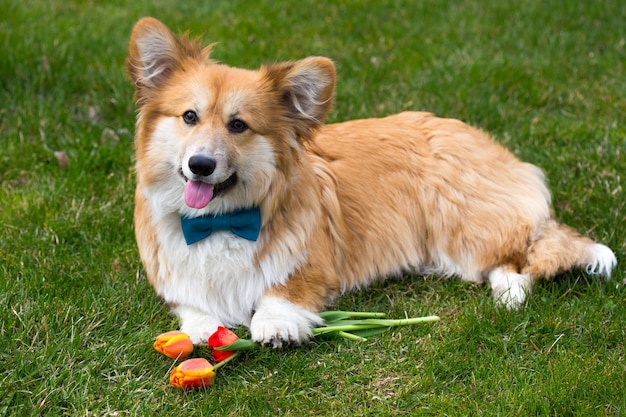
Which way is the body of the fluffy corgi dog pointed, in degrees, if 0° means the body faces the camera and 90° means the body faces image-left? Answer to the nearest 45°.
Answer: approximately 45°

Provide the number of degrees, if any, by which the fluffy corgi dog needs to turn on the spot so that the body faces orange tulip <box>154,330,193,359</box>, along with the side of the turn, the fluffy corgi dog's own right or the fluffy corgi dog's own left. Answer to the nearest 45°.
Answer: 0° — it already faces it

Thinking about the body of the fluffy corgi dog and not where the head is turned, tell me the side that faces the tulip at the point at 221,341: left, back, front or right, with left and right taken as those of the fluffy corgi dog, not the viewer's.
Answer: front

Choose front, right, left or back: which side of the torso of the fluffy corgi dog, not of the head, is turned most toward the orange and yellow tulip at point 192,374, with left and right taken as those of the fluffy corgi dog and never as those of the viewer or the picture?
front
